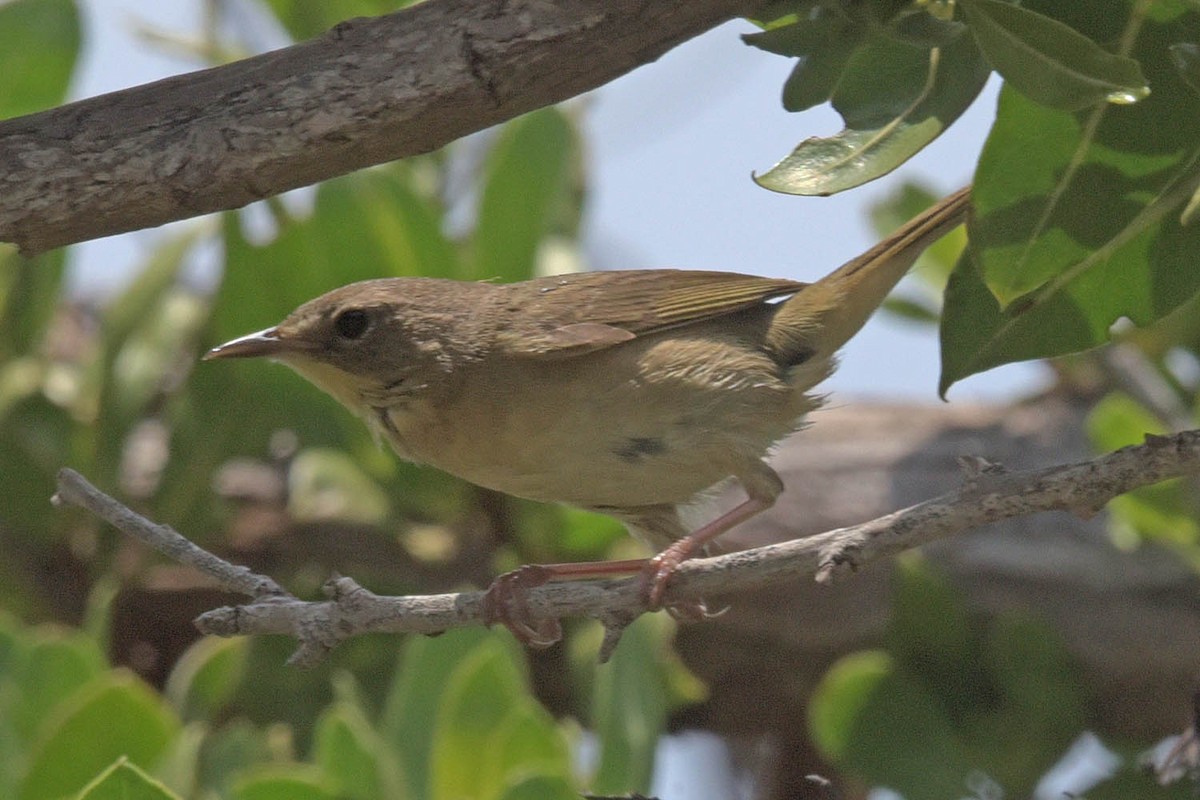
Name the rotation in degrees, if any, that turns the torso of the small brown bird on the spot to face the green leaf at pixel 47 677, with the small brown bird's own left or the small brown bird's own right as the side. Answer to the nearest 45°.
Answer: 0° — it already faces it

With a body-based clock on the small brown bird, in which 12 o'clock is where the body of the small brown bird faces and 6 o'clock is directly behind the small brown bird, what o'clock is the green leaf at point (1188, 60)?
The green leaf is roughly at 6 o'clock from the small brown bird.

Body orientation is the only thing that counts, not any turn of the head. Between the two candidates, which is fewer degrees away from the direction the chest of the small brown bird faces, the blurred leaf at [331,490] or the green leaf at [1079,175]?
the blurred leaf

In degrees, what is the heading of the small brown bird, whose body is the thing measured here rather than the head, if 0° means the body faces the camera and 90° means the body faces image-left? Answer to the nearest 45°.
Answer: approximately 90°

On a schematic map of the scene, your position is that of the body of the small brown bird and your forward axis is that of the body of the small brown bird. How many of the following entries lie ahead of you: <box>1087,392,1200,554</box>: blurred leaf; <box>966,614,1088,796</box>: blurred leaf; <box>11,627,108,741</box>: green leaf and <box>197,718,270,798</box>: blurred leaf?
2

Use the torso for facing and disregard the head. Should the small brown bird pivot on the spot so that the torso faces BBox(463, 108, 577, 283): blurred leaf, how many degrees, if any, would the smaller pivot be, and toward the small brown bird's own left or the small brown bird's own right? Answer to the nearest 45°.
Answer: approximately 90° to the small brown bird's own right

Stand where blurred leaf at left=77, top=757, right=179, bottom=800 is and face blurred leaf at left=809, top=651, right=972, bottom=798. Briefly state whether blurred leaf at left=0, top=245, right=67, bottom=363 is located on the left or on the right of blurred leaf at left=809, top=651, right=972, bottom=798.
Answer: left

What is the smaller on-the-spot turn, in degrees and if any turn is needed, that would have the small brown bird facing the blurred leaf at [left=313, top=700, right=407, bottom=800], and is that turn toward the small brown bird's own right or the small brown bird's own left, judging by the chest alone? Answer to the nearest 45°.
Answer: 0° — it already faces it

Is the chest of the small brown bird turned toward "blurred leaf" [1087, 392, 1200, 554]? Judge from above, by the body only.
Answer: no

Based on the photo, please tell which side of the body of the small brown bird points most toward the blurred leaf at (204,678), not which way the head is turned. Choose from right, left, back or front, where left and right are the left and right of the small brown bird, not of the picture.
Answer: front
